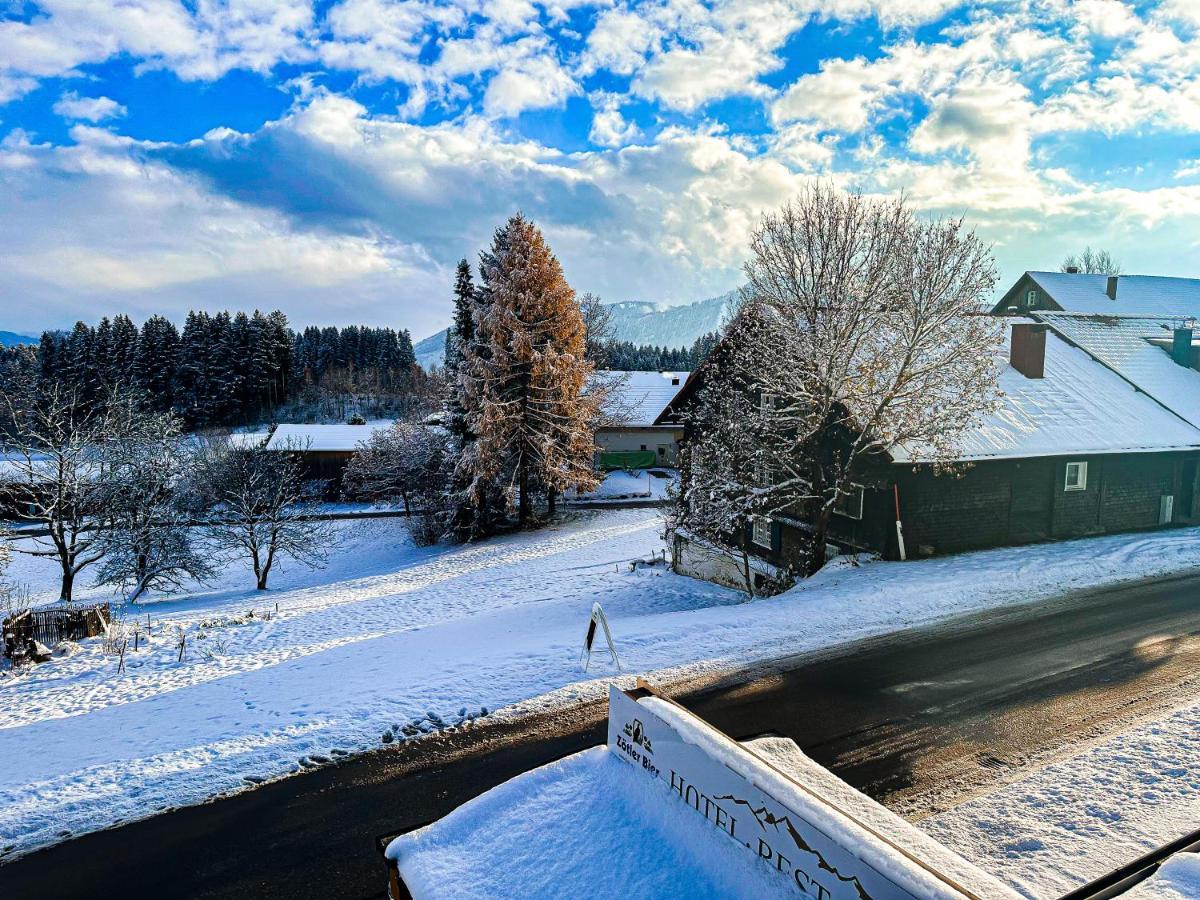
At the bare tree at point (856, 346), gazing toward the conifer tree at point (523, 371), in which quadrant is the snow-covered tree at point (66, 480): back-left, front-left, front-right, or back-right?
front-left

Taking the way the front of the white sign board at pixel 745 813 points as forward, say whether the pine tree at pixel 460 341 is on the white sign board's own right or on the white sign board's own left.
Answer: on the white sign board's own right

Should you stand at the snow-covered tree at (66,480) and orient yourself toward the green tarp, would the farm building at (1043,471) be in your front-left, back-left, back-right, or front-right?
front-right

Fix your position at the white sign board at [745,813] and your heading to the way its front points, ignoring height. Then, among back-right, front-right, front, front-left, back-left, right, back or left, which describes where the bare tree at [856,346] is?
back-right

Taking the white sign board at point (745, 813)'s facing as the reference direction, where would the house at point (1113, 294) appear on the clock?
The house is roughly at 5 o'clock from the white sign board.

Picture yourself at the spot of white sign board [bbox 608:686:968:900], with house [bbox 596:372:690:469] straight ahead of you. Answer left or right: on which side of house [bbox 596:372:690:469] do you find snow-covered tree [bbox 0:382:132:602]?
left

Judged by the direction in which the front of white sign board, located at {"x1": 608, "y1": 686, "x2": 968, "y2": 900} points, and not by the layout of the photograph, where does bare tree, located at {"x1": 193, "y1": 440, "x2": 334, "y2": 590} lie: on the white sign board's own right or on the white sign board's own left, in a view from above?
on the white sign board's own right

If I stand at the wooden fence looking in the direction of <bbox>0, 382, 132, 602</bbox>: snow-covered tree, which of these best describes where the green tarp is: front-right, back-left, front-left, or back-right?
front-right

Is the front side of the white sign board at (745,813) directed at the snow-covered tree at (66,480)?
no

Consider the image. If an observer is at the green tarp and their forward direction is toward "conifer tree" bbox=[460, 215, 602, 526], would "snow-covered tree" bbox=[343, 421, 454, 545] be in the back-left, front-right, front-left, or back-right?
front-right

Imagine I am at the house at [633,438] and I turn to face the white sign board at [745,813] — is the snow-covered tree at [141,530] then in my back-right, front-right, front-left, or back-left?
front-right

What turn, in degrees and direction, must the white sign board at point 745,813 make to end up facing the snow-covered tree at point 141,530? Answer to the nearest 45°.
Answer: approximately 90° to its right

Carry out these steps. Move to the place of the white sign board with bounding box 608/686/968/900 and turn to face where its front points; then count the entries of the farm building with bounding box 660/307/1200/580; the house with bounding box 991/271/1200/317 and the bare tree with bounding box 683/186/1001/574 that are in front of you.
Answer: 0

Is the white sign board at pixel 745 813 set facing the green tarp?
no

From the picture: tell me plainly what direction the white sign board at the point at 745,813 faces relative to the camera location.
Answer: facing the viewer and to the left of the viewer

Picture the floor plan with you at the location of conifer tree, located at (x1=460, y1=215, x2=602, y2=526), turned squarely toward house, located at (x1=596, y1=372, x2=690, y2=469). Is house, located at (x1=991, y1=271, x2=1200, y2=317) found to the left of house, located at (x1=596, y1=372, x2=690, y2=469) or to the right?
right

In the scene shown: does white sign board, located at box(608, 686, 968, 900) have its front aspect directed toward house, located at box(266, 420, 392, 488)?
no

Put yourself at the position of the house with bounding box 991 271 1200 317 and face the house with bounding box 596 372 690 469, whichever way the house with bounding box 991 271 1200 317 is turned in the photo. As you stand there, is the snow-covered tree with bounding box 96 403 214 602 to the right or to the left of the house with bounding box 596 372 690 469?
left

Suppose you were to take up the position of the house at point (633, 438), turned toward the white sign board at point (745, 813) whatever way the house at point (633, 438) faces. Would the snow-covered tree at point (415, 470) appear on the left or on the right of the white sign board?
right
